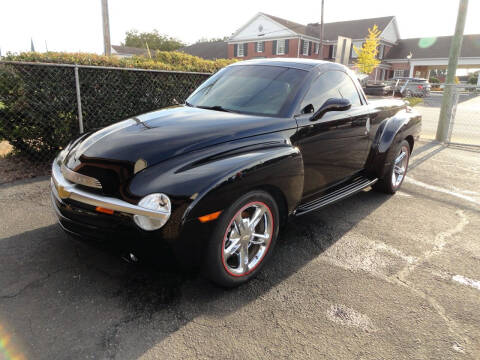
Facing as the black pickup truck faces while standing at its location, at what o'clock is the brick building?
The brick building is roughly at 5 o'clock from the black pickup truck.

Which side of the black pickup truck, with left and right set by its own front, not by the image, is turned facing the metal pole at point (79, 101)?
right

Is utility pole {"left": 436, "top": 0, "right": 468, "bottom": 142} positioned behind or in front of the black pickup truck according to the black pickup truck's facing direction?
behind

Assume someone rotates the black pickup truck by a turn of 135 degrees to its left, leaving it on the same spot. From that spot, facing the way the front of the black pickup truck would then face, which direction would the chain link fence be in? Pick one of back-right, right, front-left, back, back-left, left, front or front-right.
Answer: back-left

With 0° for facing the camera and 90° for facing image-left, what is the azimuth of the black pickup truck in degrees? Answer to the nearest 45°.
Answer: approximately 45°
